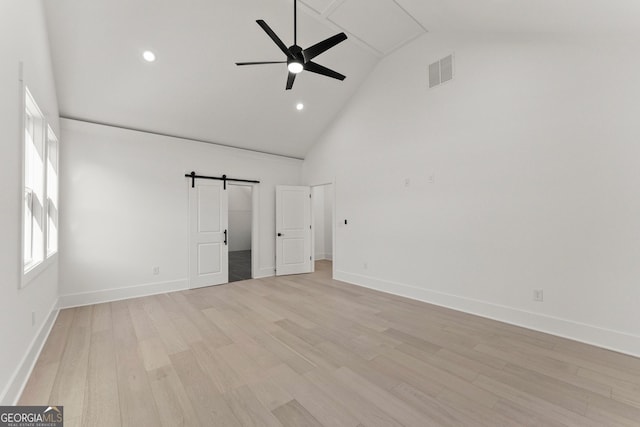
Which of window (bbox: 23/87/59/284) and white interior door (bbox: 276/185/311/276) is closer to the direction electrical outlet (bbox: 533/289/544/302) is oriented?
the window

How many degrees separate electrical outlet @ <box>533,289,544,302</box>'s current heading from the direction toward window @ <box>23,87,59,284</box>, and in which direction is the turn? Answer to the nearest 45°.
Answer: approximately 45° to its right

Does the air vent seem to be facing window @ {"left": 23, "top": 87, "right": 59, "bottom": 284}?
yes

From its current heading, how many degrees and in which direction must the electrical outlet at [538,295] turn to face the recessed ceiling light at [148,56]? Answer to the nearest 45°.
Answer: approximately 45° to its right

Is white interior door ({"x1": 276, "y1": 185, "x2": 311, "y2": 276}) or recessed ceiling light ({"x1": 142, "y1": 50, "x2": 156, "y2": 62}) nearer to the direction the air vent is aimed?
the recessed ceiling light

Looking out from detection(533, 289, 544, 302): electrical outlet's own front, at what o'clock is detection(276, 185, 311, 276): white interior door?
The white interior door is roughly at 3 o'clock from the electrical outlet.

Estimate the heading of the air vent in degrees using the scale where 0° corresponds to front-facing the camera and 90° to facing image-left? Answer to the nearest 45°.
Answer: approximately 45°

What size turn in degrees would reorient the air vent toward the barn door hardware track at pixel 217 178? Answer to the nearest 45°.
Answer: approximately 45° to its right

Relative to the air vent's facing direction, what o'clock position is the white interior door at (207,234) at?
The white interior door is roughly at 1 o'clock from the air vent.
